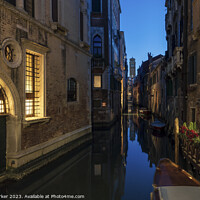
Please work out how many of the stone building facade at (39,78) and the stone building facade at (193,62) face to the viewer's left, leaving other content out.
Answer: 1

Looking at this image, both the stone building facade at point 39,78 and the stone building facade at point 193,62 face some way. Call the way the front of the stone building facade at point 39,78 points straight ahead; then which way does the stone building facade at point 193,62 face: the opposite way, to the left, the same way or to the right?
the opposite way

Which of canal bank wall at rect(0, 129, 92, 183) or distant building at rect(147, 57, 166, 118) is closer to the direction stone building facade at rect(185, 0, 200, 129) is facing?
the canal bank wall

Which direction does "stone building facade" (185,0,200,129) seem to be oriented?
to the viewer's left

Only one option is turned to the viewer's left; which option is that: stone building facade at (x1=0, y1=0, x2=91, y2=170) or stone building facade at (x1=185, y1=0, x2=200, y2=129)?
stone building facade at (x1=185, y1=0, x2=200, y2=129)

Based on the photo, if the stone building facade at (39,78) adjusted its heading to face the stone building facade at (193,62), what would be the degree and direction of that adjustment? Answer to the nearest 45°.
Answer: approximately 45° to its left

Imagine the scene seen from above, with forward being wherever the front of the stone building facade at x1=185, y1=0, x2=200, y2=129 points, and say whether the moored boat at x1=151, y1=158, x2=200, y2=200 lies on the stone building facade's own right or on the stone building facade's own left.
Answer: on the stone building facade's own left

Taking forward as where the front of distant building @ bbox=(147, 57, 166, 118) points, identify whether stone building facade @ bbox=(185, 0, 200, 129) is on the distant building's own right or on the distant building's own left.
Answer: on the distant building's own left

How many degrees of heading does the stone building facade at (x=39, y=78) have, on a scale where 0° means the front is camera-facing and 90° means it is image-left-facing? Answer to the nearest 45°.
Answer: approximately 315°
